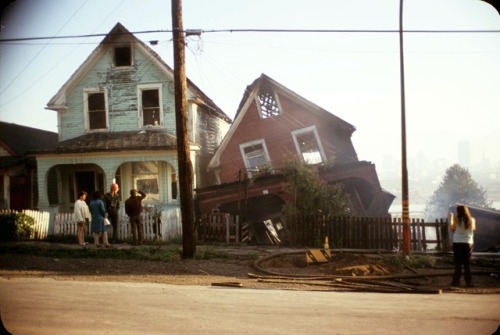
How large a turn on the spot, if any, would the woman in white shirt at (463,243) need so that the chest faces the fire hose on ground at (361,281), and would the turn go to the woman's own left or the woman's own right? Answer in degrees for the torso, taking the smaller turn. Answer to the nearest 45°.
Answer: approximately 45° to the woman's own left

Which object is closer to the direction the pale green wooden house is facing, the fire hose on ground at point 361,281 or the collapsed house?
the fire hose on ground

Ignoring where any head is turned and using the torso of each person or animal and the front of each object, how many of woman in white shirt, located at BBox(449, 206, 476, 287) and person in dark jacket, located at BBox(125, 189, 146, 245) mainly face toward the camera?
0

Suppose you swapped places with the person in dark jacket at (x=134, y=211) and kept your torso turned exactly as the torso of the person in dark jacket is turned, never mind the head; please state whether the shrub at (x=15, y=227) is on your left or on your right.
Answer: on your left

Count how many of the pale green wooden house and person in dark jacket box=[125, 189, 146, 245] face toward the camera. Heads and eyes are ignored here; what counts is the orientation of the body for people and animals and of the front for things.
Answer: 1

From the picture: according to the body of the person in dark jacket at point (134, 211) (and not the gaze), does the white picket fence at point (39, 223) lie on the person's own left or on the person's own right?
on the person's own left

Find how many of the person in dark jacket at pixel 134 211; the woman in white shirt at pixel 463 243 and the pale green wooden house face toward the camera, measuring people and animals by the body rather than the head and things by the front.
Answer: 1

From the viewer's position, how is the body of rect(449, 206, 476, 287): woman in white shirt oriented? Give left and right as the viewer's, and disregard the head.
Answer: facing away from the viewer and to the left of the viewer

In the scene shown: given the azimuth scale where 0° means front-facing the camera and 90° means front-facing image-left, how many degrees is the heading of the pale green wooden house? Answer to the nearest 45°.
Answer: approximately 0°

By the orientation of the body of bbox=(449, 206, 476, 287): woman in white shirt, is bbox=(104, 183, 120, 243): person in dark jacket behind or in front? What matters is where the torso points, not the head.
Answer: in front

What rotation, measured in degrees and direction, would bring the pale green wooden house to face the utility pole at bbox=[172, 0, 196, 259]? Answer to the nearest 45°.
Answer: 0° — it already faces it
